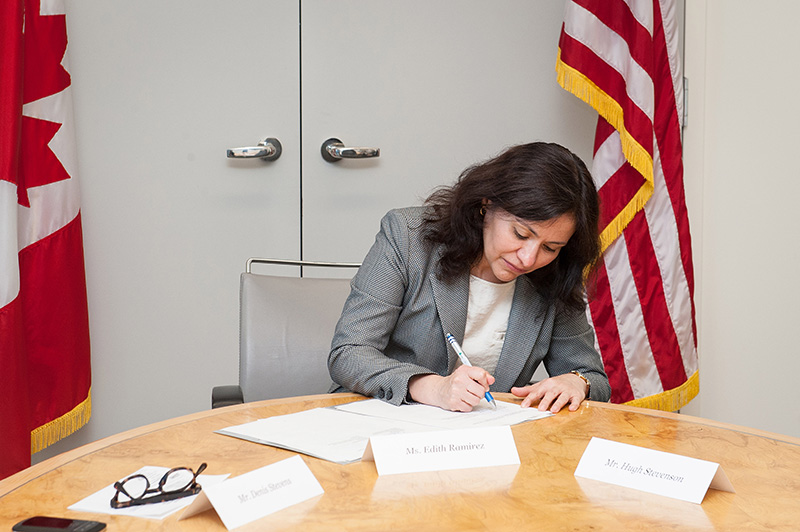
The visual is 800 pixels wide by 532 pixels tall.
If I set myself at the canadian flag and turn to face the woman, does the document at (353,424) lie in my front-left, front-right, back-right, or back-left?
front-right

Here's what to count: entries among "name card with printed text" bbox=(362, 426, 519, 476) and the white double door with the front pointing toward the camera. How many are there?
2

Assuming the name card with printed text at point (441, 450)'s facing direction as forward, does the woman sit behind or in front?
behind

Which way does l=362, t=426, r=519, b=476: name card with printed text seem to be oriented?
toward the camera

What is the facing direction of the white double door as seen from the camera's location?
facing the viewer

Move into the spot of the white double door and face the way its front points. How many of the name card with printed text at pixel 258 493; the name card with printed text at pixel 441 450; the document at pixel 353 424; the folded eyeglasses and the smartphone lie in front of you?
5

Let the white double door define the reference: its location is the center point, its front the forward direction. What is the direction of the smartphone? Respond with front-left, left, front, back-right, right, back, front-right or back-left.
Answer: front

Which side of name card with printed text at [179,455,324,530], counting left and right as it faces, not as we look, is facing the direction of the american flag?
left

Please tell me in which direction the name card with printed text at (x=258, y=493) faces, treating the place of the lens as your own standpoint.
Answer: facing the viewer and to the right of the viewer

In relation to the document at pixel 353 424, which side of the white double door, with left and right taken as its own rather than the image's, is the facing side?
front

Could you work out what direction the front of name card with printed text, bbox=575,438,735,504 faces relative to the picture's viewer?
facing the viewer and to the left of the viewer
